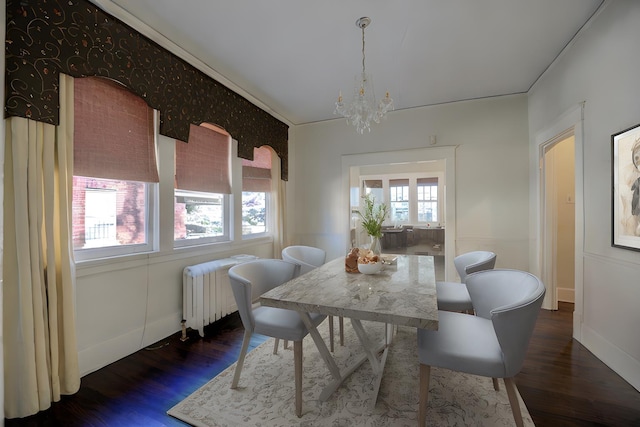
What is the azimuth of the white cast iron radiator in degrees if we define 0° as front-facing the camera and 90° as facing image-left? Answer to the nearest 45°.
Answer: approximately 315°

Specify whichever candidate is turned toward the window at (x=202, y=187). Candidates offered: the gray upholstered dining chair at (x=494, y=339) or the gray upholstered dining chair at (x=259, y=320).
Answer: the gray upholstered dining chair at (x=494, y=339)

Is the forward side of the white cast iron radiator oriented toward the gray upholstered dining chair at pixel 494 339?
yes

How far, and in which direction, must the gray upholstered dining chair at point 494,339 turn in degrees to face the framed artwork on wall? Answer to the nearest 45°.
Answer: approximately 135° to its right

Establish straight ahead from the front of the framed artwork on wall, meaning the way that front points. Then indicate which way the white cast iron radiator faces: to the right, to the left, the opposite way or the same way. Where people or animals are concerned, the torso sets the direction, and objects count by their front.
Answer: the opposite way

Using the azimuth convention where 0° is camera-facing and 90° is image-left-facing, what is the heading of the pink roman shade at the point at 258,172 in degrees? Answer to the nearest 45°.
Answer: approximately 315°

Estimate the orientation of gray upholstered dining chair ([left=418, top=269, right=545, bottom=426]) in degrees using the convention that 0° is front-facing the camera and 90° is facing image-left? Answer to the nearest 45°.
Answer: approximately 90°

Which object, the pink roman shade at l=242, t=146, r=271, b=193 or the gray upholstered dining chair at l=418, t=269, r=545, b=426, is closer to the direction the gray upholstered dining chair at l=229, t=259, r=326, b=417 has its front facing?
the gray upholstered dining chair

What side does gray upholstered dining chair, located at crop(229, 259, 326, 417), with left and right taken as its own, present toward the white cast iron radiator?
back

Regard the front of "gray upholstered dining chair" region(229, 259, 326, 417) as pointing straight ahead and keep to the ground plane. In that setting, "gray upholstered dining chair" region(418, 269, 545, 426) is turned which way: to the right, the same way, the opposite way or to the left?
the opposite way

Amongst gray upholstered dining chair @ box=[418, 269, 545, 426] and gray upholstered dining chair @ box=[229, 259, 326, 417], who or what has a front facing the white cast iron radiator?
gray upholstered dining chair @ box=[418, 269, 545, 426]
